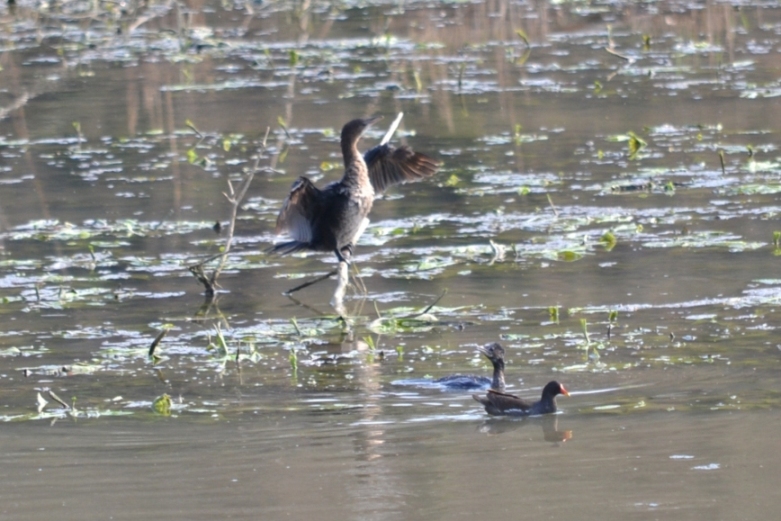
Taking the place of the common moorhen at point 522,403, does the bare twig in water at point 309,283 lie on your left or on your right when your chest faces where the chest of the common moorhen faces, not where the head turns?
on your left

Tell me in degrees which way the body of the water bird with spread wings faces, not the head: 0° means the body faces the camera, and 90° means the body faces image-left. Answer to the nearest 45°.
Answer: approximately 315°

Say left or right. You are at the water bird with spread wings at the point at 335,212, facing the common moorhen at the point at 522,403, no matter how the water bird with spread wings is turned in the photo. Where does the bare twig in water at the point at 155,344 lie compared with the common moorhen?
right

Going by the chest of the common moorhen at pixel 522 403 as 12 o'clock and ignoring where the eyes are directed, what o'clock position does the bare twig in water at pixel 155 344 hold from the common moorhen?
The bare twig in water is roughly at 7 o'clock from the common moorhen.

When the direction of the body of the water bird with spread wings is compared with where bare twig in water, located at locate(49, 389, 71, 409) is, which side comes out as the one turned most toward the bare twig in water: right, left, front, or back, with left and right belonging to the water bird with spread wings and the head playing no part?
right

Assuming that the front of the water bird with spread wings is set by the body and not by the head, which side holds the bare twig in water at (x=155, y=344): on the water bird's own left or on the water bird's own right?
on the water bird's own right

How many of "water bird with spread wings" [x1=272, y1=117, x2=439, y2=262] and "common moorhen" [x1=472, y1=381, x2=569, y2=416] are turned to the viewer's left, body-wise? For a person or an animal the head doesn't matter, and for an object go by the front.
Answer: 0

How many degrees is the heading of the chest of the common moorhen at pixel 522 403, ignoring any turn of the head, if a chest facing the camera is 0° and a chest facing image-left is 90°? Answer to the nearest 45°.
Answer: approximately 270°
